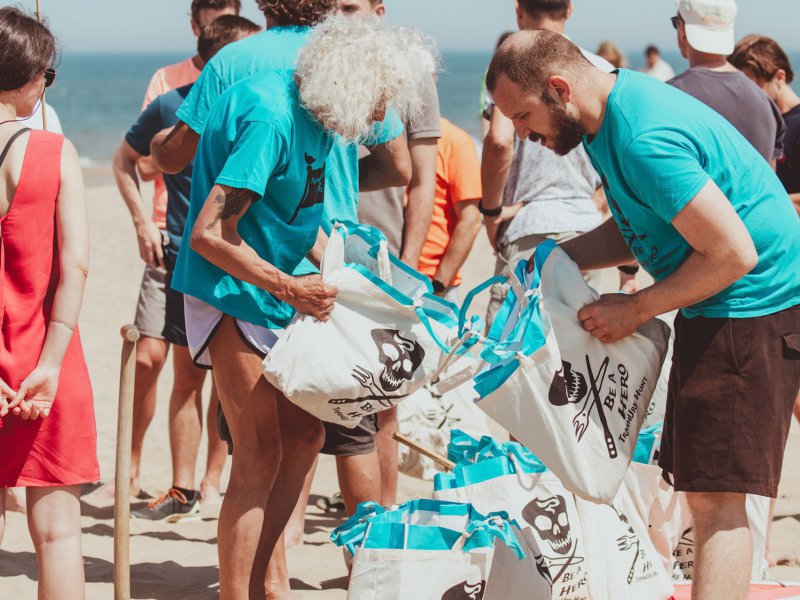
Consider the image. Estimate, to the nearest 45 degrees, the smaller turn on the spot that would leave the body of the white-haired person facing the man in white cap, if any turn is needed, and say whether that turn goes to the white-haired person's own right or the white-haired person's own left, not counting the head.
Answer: approximately 45° to the white-haired person's own left

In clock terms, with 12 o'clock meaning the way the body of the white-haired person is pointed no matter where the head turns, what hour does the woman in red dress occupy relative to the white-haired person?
The woman in red dress is roughly at 5 o'clock from the white-haired person.

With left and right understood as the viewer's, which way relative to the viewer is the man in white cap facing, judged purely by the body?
facing away from the viewer and to the left of the viewer

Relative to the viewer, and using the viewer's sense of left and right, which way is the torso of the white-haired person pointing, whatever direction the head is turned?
facing to the right of the viewer

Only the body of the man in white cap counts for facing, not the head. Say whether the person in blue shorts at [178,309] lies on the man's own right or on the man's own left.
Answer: on the man's own left

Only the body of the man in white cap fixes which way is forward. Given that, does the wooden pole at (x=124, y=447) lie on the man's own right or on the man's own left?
on the man's own left

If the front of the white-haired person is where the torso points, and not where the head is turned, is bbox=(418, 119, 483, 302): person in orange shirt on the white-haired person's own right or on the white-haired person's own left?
on the white-haired person's own left

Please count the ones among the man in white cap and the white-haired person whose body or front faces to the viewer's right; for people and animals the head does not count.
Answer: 1
